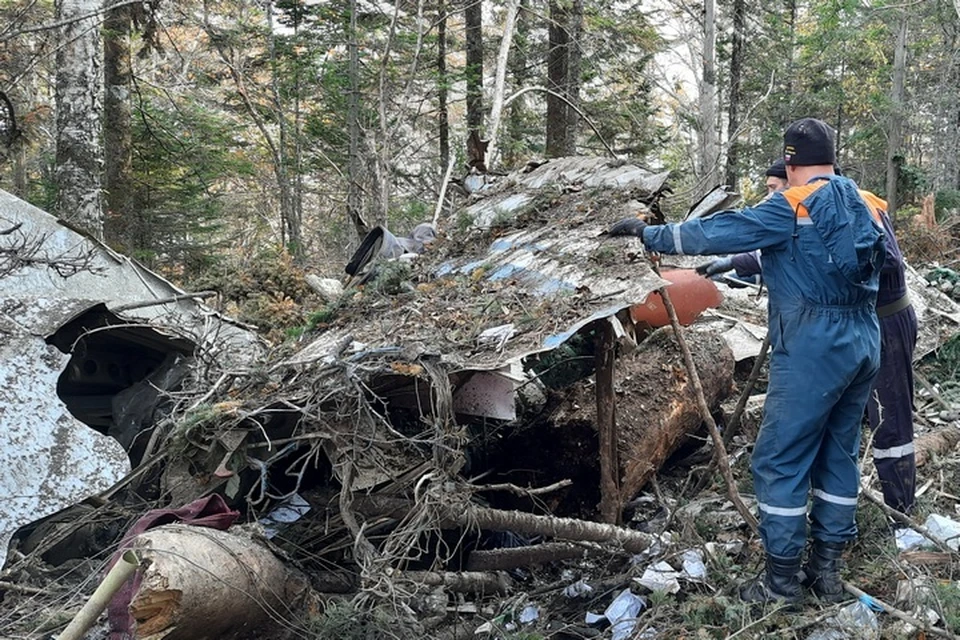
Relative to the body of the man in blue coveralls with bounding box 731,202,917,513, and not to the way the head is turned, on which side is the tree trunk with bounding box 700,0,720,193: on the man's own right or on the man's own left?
on the man's own right

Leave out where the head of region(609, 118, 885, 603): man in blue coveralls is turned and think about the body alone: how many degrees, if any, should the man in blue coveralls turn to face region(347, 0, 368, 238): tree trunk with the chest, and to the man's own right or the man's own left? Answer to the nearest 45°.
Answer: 0° — they already face it

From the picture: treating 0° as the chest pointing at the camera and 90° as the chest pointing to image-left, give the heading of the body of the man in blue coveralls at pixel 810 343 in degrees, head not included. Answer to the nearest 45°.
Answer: approximately 135°

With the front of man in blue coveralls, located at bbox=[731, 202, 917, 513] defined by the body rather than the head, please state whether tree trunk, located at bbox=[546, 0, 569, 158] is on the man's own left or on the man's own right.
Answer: on the man's own right

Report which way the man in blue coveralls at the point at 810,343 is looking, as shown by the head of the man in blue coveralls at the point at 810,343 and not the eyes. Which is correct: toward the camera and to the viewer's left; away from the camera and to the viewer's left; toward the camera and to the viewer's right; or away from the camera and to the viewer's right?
away from the camera and to the viewer's left

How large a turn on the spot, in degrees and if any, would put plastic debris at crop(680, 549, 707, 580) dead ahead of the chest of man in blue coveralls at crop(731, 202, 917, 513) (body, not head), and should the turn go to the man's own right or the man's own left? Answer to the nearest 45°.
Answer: approximately 45° to the man's own left

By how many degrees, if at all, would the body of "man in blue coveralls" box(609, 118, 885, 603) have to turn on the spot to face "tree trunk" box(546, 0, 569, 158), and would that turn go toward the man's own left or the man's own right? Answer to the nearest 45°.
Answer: approximately 45° to the man's own right

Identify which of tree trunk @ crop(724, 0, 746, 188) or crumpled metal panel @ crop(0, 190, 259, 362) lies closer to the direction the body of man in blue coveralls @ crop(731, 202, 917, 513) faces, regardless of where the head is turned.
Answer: the crumpled metal panel

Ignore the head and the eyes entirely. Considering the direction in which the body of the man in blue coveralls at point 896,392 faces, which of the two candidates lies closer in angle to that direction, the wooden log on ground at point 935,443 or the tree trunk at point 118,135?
the tree trunk
